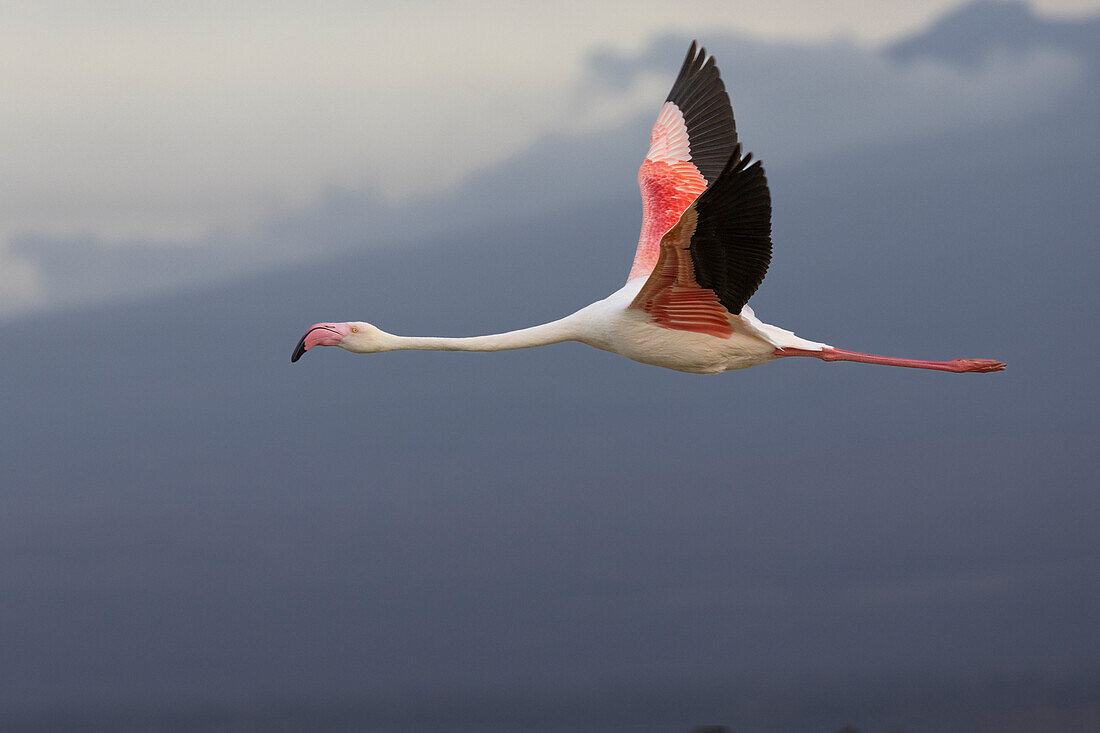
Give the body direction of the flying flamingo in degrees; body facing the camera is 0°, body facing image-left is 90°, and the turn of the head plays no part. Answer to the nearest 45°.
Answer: approximately 90°
